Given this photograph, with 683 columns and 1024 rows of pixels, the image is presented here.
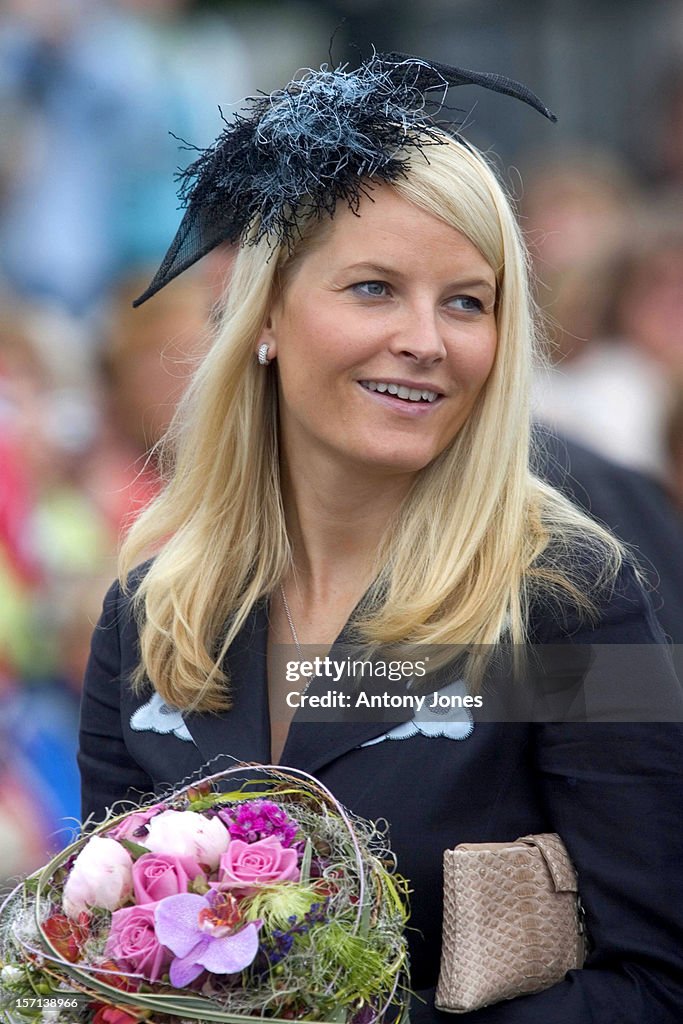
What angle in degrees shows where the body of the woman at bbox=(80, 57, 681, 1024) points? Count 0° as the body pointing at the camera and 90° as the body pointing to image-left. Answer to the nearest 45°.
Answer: approximately 45°
